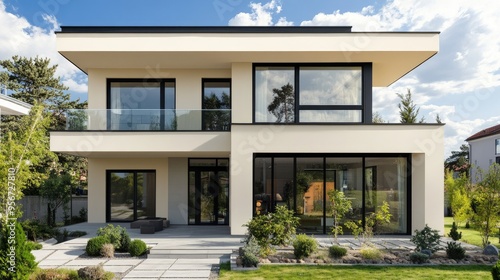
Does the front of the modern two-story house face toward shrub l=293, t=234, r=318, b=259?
yes

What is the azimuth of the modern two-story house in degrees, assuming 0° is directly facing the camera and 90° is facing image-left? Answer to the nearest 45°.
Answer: approximately 0°

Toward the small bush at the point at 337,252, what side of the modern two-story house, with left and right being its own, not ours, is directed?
front

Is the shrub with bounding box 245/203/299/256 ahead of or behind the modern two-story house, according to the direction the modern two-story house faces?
ahead
